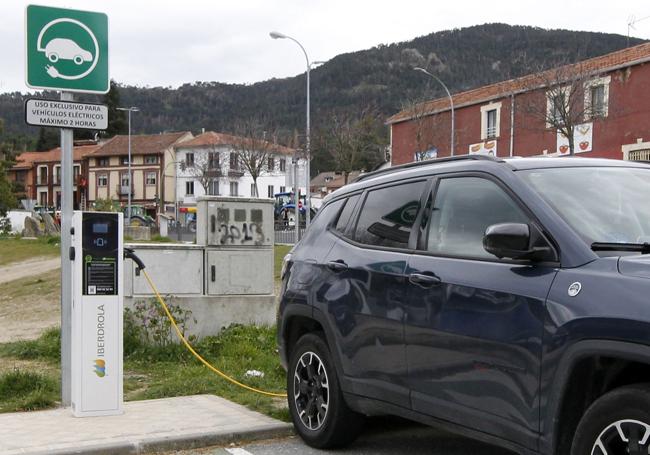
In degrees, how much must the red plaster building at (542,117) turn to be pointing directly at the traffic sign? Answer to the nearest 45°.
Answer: approximately 45° to its left

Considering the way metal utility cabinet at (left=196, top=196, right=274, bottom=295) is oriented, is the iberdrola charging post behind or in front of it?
in front

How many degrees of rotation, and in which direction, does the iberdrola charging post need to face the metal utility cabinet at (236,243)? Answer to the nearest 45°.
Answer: approximately 135° to its left

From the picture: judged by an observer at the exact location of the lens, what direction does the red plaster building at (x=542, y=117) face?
facing the viewer and to the left of the viewer

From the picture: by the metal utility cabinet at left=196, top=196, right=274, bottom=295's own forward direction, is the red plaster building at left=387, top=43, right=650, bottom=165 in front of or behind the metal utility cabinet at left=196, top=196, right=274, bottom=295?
behind

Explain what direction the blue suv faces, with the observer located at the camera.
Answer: facing the viewer and to the right of the viewer

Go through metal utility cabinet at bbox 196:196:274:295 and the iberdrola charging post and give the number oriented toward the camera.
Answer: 2

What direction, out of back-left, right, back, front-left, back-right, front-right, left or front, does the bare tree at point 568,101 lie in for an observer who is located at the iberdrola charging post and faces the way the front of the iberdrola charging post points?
back-left

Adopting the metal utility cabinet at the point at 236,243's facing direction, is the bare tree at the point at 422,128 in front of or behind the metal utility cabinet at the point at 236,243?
behind

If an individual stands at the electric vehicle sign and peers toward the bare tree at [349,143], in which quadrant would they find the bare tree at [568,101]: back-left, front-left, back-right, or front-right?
front-right

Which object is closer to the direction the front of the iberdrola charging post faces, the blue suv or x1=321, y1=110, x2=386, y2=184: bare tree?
the blue suv

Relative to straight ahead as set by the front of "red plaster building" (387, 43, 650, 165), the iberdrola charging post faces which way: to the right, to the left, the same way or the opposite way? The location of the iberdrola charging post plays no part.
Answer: to the left

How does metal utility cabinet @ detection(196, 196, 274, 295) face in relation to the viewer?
toward the camera

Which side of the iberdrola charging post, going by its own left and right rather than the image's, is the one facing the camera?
front
